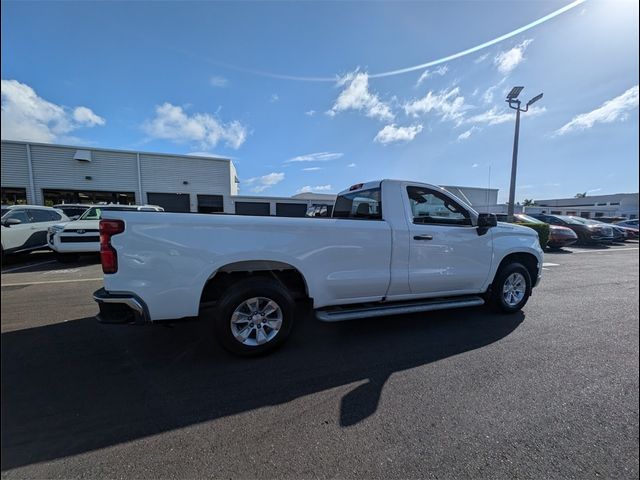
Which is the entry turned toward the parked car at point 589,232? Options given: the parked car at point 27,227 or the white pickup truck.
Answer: the white pickup truck

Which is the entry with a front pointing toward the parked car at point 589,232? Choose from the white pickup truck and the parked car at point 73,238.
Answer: the white pickup truck

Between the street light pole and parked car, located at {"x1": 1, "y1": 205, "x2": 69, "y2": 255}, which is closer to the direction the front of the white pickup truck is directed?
the street light pole

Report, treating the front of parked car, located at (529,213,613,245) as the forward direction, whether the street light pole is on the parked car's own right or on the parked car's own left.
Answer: on the parked car's own right

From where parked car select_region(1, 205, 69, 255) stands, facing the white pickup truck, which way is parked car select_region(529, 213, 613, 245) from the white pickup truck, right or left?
left

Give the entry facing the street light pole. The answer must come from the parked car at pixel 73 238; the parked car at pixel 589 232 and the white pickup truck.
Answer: the white pickup truck

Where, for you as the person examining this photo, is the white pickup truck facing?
facing away from the viewer and to the right of the viewer

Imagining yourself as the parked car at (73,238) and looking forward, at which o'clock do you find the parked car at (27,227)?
the parked car at (27,227) is roughly at 3 o'clock from the parked car at (73,238).
